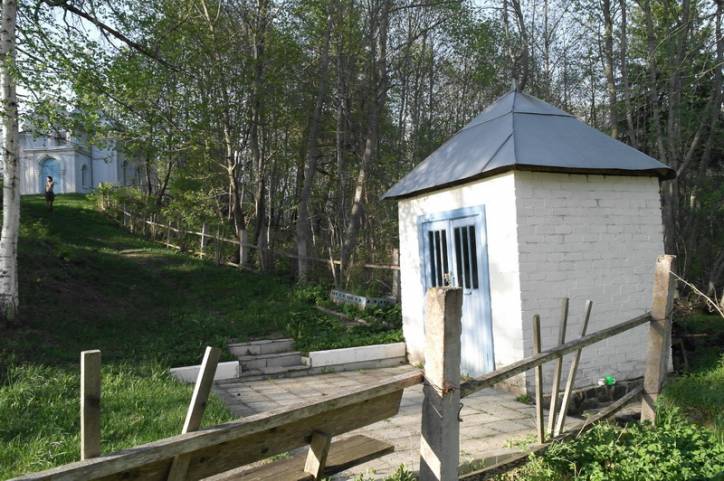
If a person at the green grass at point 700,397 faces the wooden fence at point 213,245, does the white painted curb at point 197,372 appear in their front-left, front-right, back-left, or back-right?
front-left

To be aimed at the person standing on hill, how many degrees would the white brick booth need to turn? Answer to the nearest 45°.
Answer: approximately 90° to its right

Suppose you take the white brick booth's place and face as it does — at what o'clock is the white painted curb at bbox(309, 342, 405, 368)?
The white painted curb is roughly at 2 o'clock from the white brick booth.

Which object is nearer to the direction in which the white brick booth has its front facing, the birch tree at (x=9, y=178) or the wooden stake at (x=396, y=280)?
the birch tree

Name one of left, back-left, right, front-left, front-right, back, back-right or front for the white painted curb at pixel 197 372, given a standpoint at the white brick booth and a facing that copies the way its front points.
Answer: front-right

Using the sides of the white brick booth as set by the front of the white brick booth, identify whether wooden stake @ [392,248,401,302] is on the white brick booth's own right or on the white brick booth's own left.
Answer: on the white brick booth's own right

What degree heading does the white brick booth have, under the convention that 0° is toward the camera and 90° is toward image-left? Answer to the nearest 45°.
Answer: approximately 45°

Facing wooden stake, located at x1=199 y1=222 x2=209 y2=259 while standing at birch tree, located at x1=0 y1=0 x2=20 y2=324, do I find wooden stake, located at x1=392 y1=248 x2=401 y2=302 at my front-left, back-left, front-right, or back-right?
front-right

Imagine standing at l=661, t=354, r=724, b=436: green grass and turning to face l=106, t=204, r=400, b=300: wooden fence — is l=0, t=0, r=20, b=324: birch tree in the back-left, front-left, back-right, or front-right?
front-left

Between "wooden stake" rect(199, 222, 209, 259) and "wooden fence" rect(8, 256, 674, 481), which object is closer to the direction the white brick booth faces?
the wooden fence
